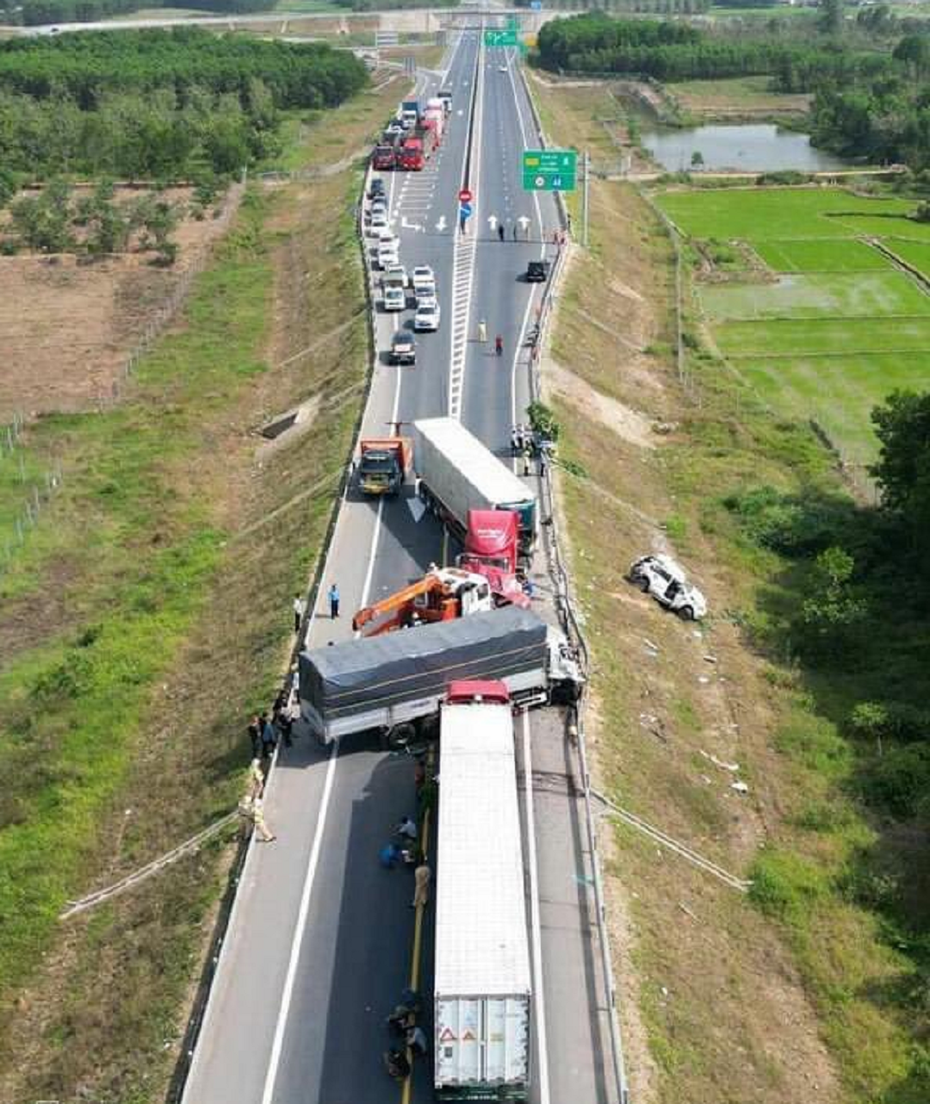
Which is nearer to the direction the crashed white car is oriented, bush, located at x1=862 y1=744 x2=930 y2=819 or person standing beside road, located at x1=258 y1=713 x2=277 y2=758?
the bush

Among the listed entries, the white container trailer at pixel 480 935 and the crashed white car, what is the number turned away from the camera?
1

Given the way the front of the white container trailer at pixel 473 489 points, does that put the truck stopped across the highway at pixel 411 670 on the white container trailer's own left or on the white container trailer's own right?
on the white container trailer's own right

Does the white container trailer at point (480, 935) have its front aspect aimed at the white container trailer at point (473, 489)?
yes

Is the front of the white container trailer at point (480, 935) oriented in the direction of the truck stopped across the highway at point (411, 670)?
yes

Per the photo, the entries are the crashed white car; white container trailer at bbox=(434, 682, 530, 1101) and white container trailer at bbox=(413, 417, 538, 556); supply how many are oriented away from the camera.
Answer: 1

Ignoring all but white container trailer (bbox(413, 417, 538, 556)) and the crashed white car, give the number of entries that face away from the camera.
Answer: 0

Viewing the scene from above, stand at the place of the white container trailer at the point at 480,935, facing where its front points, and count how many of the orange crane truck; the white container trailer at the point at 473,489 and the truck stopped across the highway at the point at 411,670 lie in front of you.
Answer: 3

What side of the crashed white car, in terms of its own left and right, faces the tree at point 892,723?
front

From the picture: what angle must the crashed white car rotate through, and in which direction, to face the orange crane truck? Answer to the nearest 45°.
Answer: approximately 90° to its right

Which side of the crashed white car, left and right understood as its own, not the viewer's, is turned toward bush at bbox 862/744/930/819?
front

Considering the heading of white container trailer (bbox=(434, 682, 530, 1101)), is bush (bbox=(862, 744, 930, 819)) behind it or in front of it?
in front

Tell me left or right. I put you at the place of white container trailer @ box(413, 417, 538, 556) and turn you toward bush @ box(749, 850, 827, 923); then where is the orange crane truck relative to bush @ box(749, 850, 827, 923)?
right

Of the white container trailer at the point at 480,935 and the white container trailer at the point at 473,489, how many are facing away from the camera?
1

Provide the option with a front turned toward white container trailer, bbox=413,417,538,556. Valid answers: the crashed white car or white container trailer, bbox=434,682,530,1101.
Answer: white container trailer, bbox=434,682,530,1101

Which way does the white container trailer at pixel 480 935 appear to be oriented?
away from the camera
